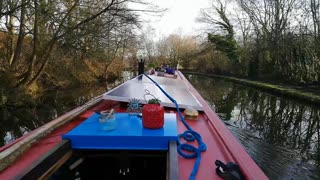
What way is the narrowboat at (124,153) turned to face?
away from the camera

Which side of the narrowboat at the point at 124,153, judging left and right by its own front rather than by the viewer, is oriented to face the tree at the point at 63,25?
front
